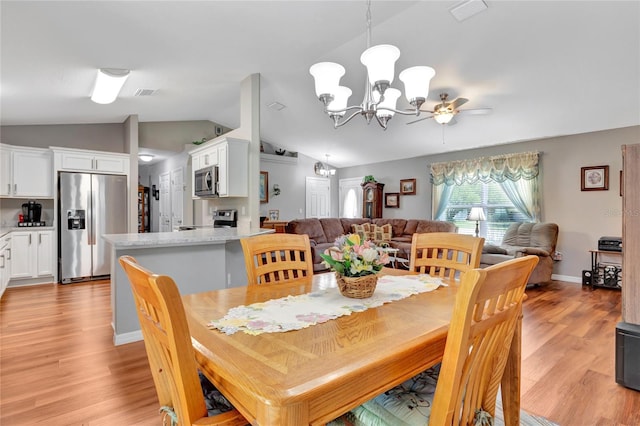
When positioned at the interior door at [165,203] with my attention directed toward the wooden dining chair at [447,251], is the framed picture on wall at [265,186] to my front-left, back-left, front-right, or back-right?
front-left

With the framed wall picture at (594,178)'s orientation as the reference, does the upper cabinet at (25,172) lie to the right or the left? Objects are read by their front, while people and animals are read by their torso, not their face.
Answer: on its right

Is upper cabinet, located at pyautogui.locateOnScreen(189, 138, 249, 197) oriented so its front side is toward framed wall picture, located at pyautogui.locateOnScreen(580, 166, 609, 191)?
no

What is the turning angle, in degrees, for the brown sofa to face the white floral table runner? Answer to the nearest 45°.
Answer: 0° — it already faces it

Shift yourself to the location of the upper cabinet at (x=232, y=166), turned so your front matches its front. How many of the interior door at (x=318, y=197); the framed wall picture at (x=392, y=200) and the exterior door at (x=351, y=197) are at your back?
3

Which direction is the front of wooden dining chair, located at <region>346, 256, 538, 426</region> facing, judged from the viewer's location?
facing away from the viewer and to the left of the viewer

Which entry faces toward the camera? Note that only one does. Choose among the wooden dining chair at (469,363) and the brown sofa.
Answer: the brown sofa

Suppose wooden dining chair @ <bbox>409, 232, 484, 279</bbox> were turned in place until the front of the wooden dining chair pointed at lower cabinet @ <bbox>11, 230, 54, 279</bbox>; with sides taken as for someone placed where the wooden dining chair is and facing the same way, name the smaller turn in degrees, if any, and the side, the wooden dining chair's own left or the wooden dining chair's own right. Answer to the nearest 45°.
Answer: approximately 45° to the wooden dining chair's own right

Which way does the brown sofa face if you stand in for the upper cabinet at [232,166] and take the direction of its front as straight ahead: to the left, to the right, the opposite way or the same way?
the same way

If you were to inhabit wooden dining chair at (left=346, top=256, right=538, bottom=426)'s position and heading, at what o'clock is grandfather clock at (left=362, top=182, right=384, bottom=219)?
The grandfather clock is roughly at 1 o'clock from the wooden dining chair.

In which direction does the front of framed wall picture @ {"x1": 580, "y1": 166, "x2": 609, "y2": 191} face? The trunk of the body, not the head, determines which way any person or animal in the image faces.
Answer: toward the camera

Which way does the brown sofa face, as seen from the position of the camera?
facing the viewer

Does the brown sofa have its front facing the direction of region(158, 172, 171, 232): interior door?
no

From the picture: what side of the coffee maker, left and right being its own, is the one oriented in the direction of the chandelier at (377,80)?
front

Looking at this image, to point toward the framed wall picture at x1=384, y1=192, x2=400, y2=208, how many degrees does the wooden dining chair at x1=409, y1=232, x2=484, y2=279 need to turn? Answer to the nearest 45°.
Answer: approximately 135° to its right

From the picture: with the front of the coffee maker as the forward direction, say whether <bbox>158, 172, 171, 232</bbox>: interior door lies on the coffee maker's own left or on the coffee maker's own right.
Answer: on the coffee maker's own left

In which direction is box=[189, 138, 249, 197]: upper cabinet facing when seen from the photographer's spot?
facing the viewer and to the left of the viewer

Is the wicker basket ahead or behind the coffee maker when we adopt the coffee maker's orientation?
ahead

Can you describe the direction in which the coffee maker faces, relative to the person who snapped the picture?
facing the viewer

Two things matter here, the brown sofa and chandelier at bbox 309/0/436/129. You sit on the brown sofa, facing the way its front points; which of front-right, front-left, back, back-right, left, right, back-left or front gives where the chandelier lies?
front
